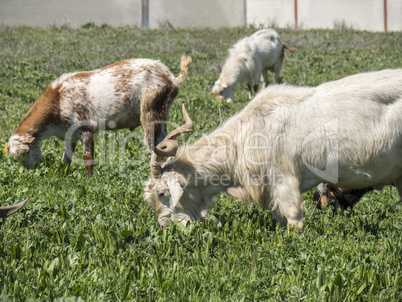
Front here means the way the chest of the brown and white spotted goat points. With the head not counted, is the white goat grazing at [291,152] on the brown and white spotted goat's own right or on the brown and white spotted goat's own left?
on the brown and white spotted goat's own left

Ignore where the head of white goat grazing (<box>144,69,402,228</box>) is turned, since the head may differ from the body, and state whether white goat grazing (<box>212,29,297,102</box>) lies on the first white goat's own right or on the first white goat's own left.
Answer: on the first white goat's own right

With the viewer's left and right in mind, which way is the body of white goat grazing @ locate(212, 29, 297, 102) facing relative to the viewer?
facing the viewer and to the left of the viewer

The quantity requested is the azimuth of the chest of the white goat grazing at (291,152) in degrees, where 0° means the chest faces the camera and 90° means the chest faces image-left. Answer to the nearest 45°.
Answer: approximately 90°

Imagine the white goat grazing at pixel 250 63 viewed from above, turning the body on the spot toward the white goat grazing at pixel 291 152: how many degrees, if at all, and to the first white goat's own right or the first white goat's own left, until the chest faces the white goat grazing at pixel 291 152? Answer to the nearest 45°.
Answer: approximately 45° to the first white goat's own left

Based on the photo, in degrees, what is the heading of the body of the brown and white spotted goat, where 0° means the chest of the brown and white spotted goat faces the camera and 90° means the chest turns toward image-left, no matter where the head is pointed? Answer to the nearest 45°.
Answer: approximately 90°

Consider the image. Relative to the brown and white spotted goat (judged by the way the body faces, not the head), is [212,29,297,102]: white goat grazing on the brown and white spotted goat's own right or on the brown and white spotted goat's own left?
on the brown and white spotted goat's own right

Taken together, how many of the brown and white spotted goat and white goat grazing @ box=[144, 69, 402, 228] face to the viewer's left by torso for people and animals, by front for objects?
2
